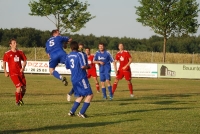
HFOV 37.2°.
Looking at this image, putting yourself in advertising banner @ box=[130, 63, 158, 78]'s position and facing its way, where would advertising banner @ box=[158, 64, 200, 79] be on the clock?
advertising banner @ box=[158, 64, 200, 79] is roughly at 9 o'clock from advertising banner @ box=[130, 63, 158, 78].

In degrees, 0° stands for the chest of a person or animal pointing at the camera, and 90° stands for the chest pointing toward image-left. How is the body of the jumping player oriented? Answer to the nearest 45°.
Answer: approximately 225°

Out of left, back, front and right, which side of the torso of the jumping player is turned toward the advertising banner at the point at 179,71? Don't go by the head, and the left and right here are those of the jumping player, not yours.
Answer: front

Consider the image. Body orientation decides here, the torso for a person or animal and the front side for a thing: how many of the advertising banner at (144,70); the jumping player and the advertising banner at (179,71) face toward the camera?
2

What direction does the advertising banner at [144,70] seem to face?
toward the camera

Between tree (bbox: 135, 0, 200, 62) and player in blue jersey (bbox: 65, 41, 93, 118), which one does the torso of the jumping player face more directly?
the tree

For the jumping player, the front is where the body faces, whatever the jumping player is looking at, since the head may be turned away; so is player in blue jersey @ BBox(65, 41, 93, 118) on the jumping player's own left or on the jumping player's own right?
on the jumping player's own right

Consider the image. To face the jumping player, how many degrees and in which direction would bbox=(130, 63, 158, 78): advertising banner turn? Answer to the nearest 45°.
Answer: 0° — it already faces them

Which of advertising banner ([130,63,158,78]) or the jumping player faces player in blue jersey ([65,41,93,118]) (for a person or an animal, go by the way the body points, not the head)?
the advertising banner
